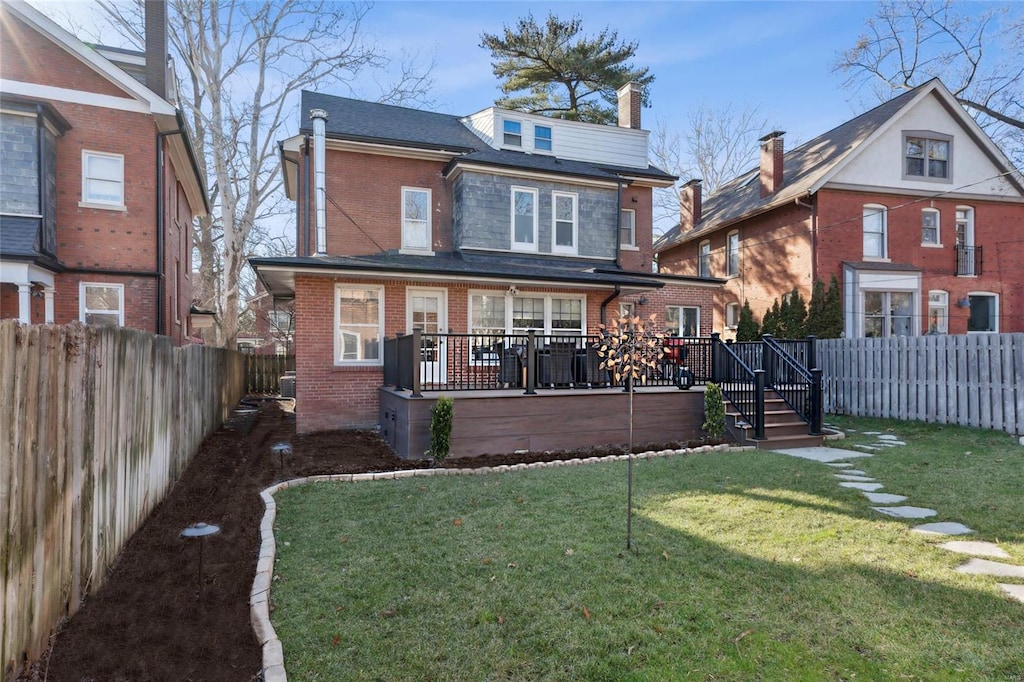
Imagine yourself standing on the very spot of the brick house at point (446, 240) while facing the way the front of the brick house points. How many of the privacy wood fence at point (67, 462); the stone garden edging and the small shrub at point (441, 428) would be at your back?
3

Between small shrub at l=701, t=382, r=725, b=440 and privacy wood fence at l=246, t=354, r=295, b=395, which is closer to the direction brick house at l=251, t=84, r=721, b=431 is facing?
the privacy wood fence

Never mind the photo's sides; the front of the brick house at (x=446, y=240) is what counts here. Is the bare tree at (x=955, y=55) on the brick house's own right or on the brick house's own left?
on the brick house's own right

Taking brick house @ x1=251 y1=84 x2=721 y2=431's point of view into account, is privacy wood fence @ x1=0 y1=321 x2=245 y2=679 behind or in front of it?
behind

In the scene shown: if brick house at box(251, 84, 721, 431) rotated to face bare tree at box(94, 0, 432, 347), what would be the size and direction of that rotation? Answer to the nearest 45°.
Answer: approximately 45° to its left

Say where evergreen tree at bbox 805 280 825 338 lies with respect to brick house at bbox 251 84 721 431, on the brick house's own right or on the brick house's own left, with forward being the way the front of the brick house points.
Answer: on the brick house's own right

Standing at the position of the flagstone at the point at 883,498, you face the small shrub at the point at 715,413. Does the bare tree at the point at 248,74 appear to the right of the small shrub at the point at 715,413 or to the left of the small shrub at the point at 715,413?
left

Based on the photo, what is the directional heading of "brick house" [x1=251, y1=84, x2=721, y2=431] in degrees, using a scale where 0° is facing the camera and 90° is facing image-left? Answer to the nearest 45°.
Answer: approximately 180°

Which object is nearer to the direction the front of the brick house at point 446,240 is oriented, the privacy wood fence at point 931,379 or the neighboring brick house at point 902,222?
the neighboring brick house
